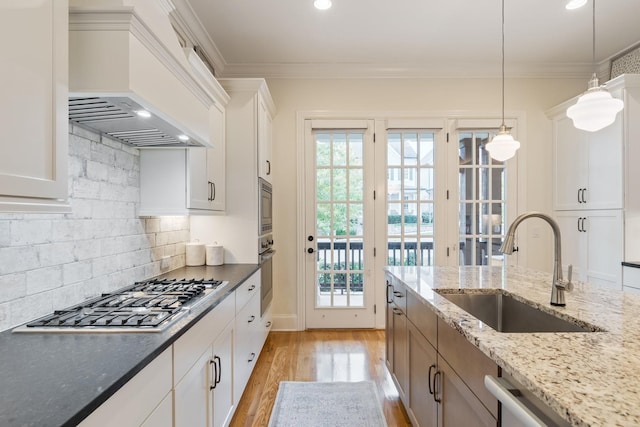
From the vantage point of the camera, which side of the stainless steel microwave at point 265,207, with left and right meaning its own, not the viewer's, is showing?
right

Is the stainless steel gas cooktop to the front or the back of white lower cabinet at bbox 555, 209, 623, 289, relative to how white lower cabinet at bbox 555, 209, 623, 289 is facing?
to the front

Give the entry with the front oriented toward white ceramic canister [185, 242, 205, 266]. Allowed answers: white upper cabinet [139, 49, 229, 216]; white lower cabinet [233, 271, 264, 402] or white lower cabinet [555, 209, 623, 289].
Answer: white lower cabinet [555, 209, 623, 289]

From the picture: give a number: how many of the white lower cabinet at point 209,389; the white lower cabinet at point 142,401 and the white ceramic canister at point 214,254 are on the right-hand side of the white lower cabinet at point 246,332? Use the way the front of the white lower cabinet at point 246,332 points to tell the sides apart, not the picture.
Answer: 2

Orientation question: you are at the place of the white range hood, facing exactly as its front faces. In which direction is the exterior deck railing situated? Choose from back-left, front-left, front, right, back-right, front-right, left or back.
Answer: left

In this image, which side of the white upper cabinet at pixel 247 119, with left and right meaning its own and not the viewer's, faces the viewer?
right

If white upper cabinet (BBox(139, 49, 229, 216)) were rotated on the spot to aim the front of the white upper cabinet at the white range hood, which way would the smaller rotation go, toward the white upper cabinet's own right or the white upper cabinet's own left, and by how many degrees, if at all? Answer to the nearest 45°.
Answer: approximately 45° to the white upper cabinet's own right

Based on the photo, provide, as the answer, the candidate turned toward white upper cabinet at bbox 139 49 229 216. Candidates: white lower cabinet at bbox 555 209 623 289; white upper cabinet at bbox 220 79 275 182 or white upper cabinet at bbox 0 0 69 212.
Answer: the white lower cabinet

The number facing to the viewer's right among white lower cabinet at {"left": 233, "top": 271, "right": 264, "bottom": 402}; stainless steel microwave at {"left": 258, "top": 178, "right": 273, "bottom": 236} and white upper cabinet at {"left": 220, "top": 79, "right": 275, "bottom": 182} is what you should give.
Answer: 3

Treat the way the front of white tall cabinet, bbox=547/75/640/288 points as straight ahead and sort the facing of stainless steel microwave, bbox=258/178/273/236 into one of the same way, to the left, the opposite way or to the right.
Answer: the opposite way

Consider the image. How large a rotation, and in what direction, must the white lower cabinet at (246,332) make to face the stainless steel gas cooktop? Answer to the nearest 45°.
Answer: approximately 135° to its right

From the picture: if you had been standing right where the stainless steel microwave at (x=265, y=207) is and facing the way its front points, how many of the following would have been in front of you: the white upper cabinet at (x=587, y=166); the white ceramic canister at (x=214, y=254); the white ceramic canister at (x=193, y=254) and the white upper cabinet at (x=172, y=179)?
1

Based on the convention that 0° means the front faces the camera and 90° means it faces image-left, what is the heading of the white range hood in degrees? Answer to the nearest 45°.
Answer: approximately 315°

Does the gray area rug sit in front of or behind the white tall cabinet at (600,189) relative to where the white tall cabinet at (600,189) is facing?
in front

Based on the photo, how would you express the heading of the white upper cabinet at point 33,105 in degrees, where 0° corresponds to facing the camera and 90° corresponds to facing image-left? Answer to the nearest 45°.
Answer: approximately 315°

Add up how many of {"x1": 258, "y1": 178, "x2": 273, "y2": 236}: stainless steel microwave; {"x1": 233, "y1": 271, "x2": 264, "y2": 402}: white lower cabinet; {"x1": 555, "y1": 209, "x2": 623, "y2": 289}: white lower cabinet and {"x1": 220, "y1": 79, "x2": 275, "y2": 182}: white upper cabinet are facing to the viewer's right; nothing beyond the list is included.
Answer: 3

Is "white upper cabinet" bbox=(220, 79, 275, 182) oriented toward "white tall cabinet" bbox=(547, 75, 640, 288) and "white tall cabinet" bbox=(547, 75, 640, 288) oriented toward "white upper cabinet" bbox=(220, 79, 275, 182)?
yes

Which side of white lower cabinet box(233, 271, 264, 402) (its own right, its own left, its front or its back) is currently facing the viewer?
right

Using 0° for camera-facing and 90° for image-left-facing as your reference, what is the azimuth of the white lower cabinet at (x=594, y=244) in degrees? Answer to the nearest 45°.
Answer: approximately 45°
